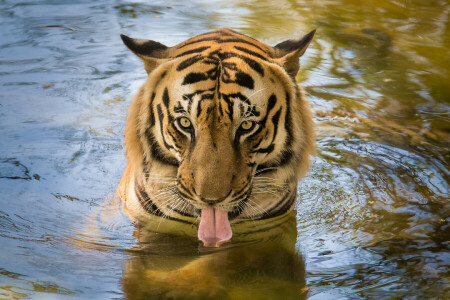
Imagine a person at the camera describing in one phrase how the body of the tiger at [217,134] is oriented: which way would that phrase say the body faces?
toward the camera
